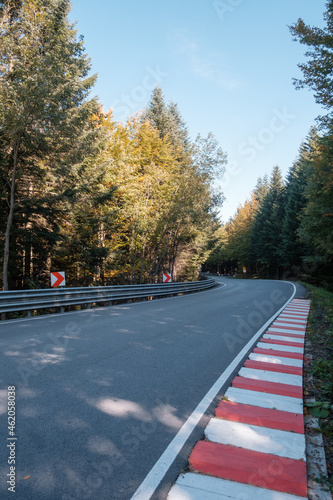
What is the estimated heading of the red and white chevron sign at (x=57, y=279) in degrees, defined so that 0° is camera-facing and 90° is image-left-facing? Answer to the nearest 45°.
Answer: approximately 0°

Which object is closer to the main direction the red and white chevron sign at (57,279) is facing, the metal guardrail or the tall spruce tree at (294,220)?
the metal guardrail

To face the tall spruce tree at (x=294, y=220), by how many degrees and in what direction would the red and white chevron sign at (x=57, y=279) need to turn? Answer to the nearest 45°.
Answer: approximately 135° to its left
